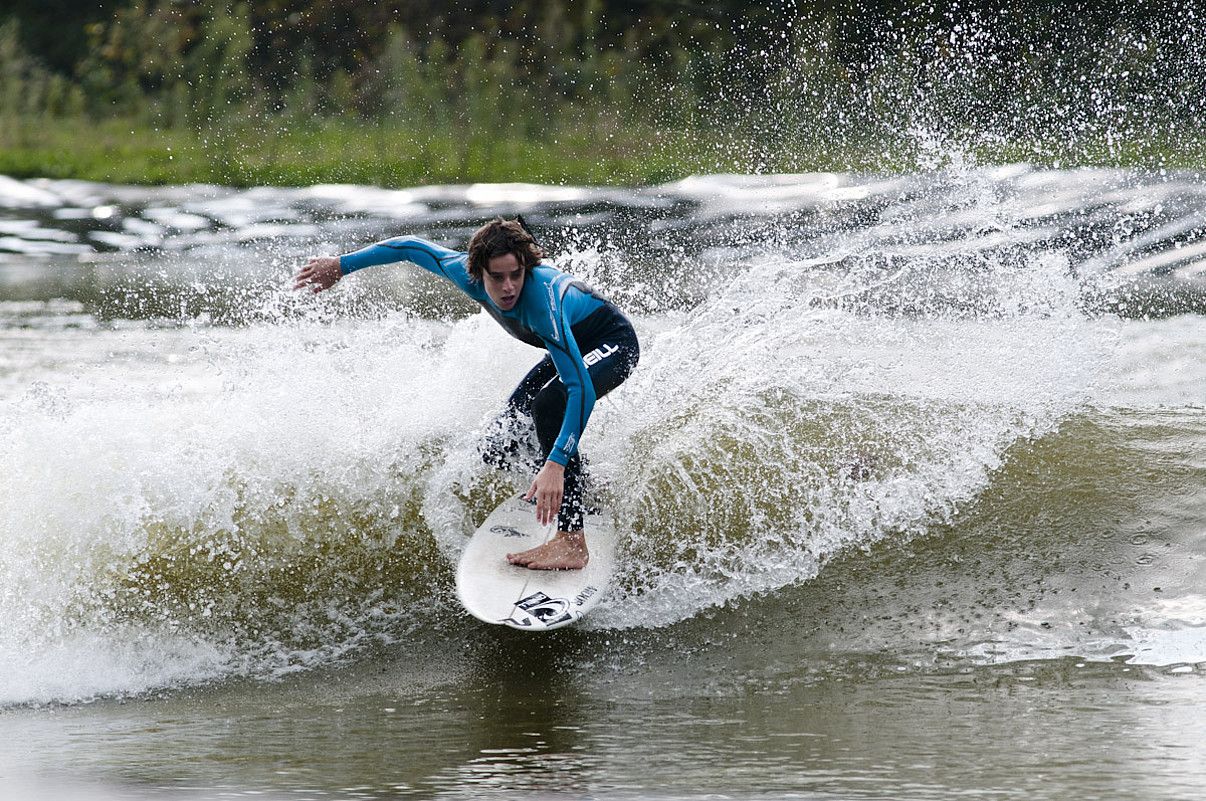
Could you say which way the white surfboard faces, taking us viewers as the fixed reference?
facing the viewer

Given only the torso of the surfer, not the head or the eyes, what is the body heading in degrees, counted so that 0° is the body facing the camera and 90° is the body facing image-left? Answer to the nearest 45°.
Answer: approximately 45°
